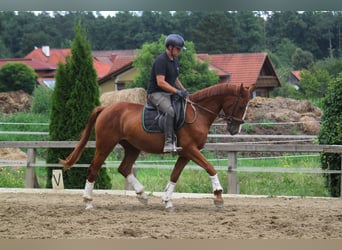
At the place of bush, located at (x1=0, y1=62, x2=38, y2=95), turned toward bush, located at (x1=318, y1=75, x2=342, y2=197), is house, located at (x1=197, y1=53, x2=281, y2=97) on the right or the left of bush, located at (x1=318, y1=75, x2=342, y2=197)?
left

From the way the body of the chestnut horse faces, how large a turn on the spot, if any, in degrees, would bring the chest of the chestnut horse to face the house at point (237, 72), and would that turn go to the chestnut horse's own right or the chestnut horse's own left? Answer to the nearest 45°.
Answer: approximately 90° to the chestnut horse's own left

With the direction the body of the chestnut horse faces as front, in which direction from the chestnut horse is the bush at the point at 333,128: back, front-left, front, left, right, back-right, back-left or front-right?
front-left

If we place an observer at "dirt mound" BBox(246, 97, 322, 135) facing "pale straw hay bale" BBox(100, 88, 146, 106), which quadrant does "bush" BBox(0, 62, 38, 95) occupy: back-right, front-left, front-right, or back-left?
front-right

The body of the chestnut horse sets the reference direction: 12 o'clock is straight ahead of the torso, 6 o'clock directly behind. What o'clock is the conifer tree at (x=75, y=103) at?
The conifer tree is roughly at 8 o'clock from the chestnut horse.

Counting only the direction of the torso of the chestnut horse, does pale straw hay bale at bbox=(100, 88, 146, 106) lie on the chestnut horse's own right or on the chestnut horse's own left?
on the chestnut horse's own left

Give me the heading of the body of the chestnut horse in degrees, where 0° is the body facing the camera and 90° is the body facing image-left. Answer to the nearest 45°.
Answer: approximately 270°

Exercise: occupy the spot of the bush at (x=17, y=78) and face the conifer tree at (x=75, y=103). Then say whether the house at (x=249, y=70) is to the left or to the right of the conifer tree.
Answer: left

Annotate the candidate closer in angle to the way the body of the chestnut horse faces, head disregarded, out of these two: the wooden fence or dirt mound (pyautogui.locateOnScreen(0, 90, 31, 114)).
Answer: the wooden fence

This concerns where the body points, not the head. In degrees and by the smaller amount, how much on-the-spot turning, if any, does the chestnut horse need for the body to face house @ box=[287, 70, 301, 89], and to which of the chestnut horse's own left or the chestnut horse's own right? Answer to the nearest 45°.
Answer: approximately 90° to the chestnut horse's own left

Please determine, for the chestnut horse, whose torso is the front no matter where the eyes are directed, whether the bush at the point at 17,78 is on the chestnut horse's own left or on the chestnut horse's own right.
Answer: on the chestnut horse's own left

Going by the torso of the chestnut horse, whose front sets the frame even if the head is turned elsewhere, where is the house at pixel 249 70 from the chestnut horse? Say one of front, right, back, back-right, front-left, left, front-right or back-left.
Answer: left

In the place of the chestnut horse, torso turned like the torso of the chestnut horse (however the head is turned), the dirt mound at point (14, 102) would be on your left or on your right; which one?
on your left
